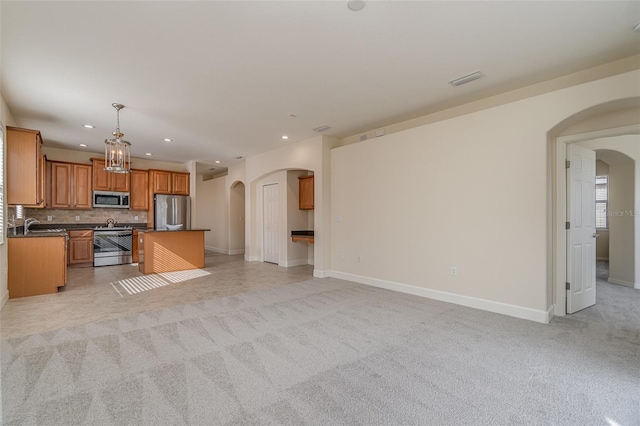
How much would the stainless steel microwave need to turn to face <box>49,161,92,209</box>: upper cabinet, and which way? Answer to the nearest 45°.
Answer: approximately 90° to its right

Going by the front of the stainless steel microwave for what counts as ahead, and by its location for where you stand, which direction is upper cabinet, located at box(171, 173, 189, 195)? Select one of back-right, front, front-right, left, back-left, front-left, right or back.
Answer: left

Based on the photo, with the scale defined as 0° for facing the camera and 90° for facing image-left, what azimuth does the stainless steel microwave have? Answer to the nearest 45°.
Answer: approximately 0°

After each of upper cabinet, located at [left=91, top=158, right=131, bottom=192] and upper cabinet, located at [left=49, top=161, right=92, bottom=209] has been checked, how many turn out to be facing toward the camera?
2

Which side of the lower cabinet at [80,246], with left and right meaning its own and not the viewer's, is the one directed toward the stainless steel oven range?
left

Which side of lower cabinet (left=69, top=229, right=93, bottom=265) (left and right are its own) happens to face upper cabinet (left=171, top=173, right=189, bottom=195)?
left

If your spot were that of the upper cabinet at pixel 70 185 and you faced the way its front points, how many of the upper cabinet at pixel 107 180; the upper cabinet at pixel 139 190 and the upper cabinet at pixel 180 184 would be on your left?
3

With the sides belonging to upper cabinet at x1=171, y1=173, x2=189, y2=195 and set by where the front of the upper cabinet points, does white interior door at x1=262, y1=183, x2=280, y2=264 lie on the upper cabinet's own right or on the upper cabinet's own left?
on the upper cabinet's own left
